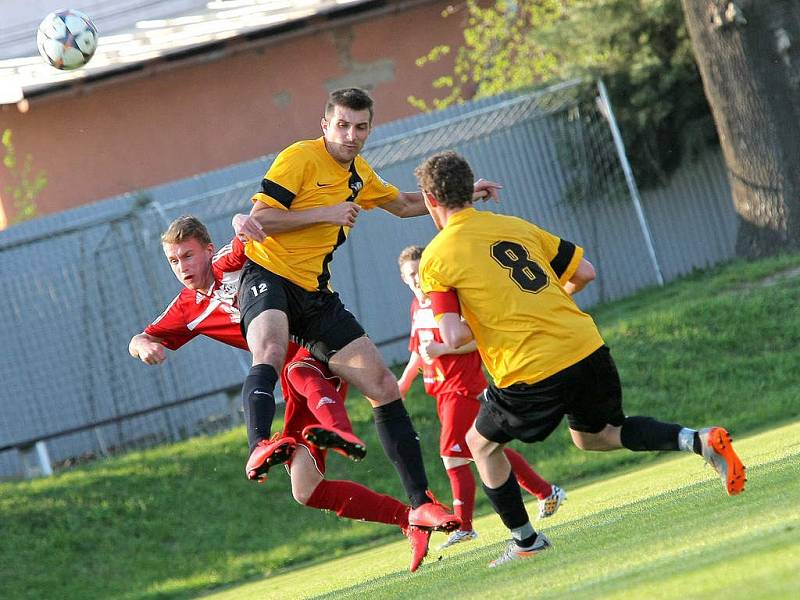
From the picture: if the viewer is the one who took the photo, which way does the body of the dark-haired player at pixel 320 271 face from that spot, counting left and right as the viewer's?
facing the viewer and to the right of the viewer

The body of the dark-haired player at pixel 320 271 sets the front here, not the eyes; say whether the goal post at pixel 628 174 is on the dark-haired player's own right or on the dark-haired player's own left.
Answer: on the dark-haired player's own left
